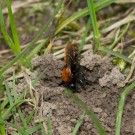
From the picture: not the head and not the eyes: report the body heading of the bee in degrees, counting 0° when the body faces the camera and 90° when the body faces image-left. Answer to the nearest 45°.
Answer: approximately 0°
